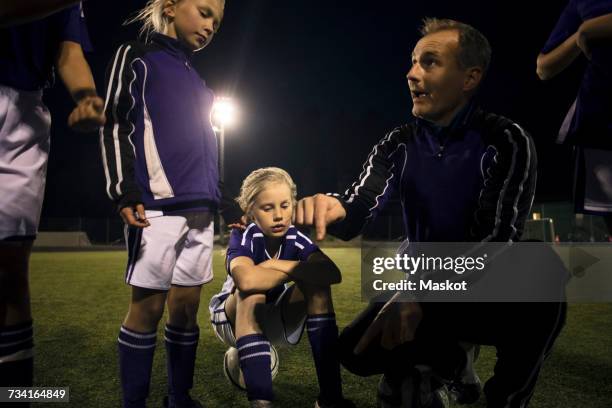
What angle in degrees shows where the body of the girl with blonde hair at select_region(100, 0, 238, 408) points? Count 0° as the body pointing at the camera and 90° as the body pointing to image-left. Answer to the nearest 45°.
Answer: approximately 315°

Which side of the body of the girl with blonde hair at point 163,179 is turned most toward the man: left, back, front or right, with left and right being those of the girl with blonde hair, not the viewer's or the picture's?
front

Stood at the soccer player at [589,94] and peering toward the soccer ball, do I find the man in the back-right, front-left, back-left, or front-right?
front-left

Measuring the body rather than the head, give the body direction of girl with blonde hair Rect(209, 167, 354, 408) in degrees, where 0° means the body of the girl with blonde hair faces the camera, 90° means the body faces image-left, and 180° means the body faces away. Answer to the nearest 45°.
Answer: approximately 315°

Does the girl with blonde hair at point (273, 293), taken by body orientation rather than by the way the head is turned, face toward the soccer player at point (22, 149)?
no

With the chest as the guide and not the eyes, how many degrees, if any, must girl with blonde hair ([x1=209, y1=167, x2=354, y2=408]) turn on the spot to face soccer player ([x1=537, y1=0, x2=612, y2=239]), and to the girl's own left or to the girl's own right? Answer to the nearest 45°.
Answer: approximately 45° to the girl's own left

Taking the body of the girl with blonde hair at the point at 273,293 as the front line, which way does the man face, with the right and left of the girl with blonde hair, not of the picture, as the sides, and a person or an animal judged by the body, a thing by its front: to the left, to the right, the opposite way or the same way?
to the right

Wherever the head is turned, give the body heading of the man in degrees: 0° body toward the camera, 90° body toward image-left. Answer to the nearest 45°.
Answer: approximately 45°

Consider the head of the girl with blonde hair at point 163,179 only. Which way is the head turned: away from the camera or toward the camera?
toward the camera

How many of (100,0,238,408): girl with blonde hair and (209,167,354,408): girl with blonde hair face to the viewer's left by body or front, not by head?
0

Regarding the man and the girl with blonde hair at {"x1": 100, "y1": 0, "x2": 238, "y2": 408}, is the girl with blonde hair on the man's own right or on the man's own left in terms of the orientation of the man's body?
on the man's own right

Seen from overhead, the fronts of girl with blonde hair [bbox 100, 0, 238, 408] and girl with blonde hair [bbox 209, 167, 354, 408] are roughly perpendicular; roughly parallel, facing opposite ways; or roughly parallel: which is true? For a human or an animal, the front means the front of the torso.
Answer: roughly parallel

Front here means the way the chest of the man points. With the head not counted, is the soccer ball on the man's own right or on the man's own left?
on the man's own right
